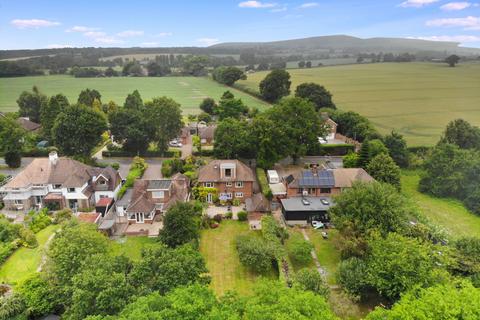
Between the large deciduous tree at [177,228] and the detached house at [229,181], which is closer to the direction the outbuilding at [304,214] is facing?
the large deciduous tree

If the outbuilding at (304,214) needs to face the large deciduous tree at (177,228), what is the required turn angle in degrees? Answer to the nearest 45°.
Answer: approximately 45° to its right

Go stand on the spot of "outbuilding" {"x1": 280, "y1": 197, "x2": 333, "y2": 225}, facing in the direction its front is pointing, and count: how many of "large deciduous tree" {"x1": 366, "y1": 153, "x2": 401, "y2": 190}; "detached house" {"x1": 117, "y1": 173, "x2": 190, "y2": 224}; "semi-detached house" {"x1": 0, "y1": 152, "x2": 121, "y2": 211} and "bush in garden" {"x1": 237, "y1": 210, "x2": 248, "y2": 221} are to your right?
3

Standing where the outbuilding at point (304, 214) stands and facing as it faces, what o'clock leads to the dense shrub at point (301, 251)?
The dense shrub is roughly at 12 o'clock from the outbuilding.

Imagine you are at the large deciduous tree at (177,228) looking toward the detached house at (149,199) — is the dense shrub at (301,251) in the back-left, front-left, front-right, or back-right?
back-right

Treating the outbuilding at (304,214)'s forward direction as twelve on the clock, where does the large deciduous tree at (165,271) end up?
The large deciduous tree is roughly at 1 o'clock from the outbuilding.

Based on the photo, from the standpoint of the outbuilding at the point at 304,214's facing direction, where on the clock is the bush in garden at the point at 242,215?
The bush in garden is roughly at 3 o'clock from the outbuilding.

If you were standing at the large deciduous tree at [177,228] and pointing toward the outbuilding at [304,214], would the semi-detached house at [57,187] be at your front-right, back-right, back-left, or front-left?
back-left

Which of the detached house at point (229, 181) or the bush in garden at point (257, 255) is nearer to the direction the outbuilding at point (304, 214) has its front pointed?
the bush in garden

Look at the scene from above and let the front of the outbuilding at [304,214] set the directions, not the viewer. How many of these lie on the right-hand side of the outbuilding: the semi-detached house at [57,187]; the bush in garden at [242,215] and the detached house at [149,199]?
3
